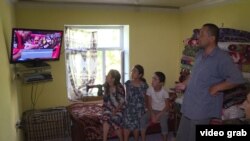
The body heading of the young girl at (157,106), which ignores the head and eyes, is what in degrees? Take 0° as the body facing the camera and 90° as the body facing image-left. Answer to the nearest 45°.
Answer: approximately 45°

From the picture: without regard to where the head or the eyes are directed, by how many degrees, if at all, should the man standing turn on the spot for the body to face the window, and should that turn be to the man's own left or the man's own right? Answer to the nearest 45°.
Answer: approximately 90° to the man's own right

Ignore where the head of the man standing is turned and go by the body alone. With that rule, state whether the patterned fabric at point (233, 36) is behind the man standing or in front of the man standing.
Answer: behind

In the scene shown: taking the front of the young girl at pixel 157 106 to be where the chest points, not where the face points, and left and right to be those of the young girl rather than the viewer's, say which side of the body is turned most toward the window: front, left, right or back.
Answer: right

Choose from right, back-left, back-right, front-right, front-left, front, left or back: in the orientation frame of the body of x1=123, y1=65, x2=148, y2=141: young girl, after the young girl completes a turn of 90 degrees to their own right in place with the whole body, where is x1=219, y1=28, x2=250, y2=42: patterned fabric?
back-right

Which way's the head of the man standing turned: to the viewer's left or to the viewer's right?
to the viewer's left

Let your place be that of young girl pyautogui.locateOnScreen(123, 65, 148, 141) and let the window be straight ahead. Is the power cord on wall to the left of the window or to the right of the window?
left

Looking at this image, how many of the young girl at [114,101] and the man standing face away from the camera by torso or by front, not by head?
0

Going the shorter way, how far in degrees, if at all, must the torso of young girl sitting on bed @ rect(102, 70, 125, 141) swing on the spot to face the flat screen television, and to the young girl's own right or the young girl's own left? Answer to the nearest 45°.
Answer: approximately 45° to the young girl's own right
